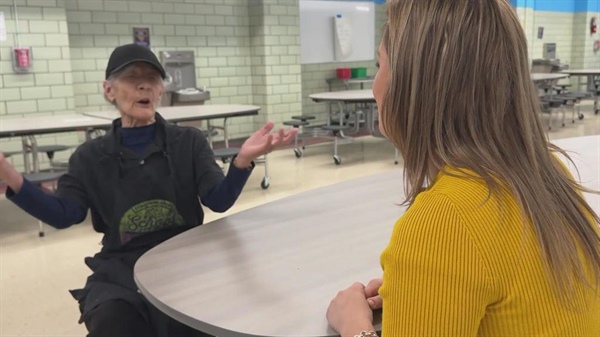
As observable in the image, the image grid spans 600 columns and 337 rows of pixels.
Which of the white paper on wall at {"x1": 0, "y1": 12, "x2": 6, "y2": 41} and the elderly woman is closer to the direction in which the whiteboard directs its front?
the elderly woman

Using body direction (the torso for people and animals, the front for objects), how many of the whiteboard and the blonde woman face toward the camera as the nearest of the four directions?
1

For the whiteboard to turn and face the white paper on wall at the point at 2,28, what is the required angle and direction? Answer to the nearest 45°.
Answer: approximately 45° to its right

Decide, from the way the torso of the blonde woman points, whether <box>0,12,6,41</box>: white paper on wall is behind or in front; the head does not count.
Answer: in front

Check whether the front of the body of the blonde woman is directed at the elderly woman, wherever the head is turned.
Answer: yes

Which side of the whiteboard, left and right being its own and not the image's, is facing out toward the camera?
front

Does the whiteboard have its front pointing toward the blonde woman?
yes

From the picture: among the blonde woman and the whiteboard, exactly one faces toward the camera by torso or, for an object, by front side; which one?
the whiteboard

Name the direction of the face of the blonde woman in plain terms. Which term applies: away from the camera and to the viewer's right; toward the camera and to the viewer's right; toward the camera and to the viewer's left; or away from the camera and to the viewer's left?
away from the camera and to the viewer's left

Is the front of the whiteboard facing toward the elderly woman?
yes

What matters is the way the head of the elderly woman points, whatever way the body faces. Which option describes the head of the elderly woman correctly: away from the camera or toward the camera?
toward the camera

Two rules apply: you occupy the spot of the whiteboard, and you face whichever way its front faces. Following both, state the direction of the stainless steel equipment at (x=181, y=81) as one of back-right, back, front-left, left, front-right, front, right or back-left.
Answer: front-right

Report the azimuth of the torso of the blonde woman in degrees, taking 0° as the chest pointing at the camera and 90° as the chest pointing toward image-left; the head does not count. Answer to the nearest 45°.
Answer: approximately 135°

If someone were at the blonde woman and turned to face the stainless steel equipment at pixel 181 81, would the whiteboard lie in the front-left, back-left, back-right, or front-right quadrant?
front-right
